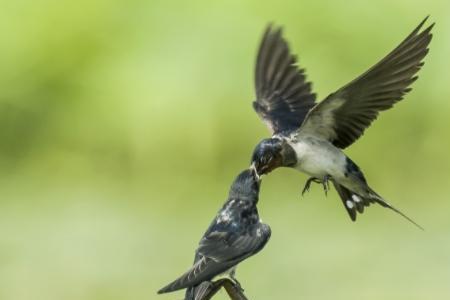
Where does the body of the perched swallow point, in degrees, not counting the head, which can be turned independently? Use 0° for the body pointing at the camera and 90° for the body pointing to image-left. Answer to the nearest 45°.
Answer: approximately 225°
